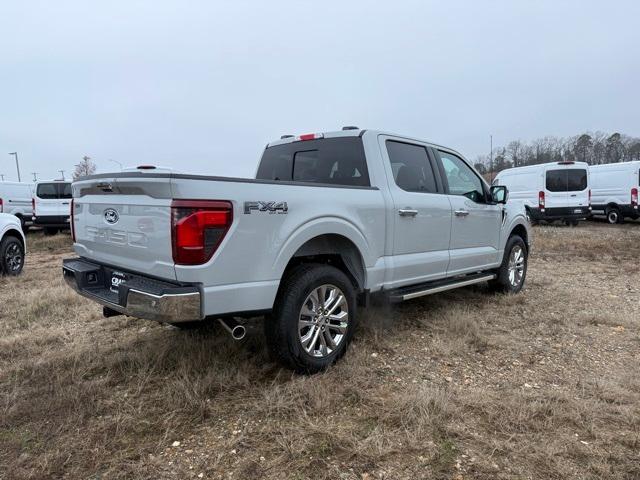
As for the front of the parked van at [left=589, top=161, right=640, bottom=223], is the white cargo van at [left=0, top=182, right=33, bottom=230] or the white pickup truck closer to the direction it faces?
the white cargo van

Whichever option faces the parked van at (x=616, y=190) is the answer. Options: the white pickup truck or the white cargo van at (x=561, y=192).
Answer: the white pickup truck

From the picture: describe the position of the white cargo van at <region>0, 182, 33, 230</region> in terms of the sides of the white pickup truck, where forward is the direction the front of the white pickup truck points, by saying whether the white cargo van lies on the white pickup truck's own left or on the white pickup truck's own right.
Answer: on the white pickup truck's own left

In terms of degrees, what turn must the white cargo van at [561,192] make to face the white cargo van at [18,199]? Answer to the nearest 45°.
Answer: approximately 90° to its left

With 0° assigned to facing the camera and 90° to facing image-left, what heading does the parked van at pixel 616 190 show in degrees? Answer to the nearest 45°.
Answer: approximately 135°

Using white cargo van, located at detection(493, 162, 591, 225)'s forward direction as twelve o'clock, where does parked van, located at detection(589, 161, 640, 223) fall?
The parked van is roughly at 3 o'clock from the white cargo van.

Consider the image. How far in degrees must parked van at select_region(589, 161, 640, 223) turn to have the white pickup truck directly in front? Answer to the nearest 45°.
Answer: approximately 135° to its left

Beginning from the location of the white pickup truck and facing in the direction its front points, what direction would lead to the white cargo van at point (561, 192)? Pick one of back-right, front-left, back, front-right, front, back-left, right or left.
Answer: front

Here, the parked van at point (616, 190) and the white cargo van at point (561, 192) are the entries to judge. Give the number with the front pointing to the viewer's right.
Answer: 0

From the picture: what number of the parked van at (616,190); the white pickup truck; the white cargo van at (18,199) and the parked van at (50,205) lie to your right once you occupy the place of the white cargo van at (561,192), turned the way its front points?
1

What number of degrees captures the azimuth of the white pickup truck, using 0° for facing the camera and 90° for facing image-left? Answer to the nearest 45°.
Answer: approximately 225°

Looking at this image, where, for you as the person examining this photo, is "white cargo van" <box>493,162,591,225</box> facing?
facing away from the viewer and to the left of the viewer

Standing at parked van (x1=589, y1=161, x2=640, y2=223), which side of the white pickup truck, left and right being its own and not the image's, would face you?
front

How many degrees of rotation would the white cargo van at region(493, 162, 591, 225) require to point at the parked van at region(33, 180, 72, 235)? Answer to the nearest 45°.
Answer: approximately 90° to its left
